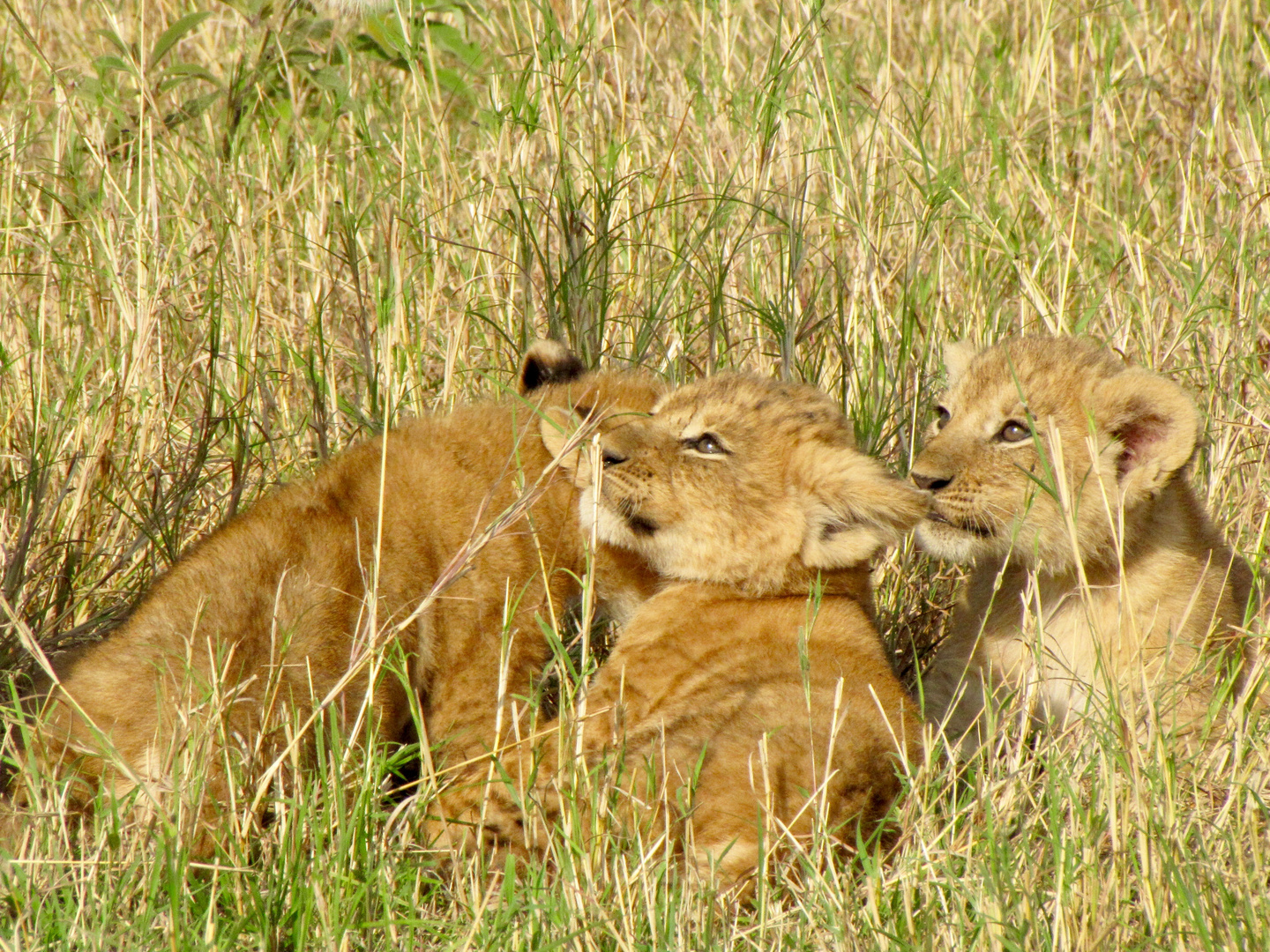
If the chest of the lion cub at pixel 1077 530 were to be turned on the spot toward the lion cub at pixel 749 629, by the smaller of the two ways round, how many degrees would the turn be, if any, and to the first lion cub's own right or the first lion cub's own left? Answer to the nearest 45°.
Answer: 0° — it already faces it

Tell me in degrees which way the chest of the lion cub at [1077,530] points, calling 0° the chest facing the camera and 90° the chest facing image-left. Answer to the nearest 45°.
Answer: approximately 45°
